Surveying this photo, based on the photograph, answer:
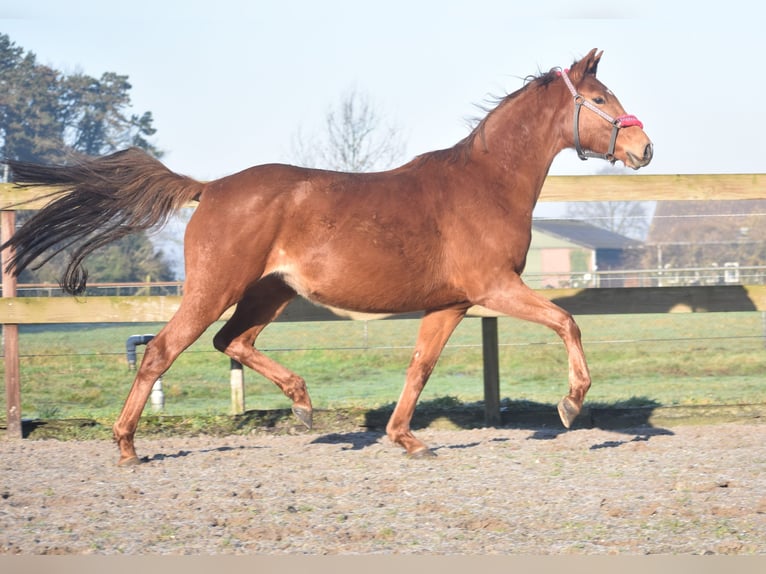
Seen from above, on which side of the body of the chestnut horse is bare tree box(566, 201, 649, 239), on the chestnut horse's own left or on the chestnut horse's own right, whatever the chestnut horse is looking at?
on the chestnut horse's own left

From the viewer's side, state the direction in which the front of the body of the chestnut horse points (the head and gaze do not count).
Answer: to the viewer's right

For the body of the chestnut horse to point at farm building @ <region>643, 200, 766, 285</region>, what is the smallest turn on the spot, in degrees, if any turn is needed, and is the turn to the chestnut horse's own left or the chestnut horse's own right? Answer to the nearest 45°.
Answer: approximately 45° to the chestnut horse's own left

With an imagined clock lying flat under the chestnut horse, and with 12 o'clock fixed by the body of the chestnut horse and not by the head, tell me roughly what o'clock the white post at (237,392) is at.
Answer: The white post is roughly at 8 o'clock from the chestnut horse.

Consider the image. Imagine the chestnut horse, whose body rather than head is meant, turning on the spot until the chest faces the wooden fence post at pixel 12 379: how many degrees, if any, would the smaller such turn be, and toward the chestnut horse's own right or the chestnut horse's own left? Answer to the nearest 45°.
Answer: approximately 135° to the chestnut horse's own left

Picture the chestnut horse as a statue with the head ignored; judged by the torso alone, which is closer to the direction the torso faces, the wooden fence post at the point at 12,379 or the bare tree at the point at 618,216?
the bare tree

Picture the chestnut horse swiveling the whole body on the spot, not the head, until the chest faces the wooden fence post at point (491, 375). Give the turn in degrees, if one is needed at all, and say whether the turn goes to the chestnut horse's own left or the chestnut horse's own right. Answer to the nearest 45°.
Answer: approximately 45° to the chestnut horse's own left
